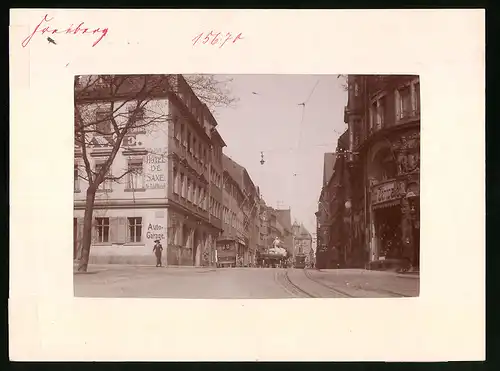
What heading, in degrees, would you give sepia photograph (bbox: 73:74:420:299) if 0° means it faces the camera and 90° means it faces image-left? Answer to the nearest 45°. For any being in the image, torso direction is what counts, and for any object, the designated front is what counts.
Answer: approximately 0°
